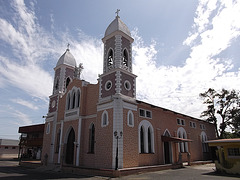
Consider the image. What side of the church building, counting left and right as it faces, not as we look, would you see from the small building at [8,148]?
right

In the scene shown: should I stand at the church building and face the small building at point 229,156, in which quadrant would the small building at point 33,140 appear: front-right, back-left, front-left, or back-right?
back-right

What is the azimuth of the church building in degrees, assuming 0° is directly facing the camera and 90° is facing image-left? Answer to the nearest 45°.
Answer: approximately 45°

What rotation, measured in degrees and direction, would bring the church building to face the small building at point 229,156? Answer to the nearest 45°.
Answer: approximately 135° to its left

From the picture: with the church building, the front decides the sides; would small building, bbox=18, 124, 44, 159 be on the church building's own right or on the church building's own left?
on the church building's own right
